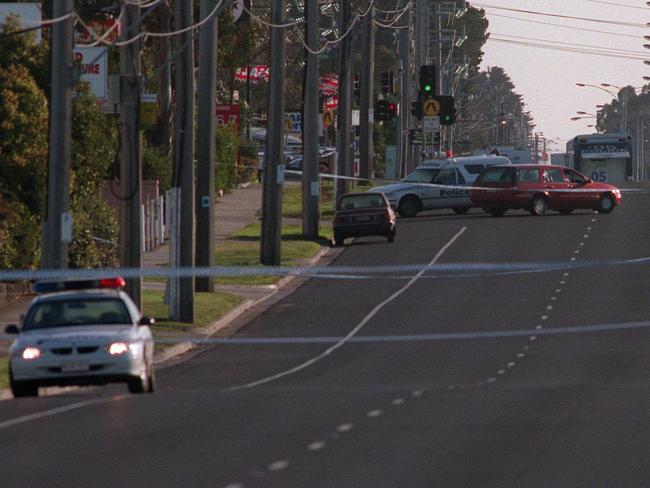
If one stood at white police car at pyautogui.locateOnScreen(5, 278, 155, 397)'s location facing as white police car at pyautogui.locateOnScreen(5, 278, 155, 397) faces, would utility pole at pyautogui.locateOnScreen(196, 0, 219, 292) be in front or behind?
behind

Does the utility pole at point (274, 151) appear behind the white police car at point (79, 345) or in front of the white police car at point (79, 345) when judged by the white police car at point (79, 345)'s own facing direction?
behind

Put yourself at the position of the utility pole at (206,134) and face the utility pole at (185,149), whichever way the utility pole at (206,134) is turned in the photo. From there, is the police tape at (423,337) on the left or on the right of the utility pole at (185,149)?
left

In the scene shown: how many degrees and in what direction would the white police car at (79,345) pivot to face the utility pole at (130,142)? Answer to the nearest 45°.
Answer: approximately 180°

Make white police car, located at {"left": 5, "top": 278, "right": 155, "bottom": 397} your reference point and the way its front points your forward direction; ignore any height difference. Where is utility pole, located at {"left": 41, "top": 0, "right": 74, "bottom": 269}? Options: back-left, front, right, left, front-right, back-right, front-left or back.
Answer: back

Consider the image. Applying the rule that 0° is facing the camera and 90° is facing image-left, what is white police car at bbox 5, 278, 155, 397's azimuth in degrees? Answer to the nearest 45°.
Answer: approximately 0°

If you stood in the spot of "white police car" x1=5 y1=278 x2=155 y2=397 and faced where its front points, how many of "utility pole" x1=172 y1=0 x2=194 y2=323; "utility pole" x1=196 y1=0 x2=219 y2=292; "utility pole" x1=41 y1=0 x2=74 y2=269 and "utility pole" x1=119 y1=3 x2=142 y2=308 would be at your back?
4

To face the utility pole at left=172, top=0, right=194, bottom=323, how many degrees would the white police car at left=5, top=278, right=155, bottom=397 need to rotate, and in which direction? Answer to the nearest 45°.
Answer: approximately 180°
